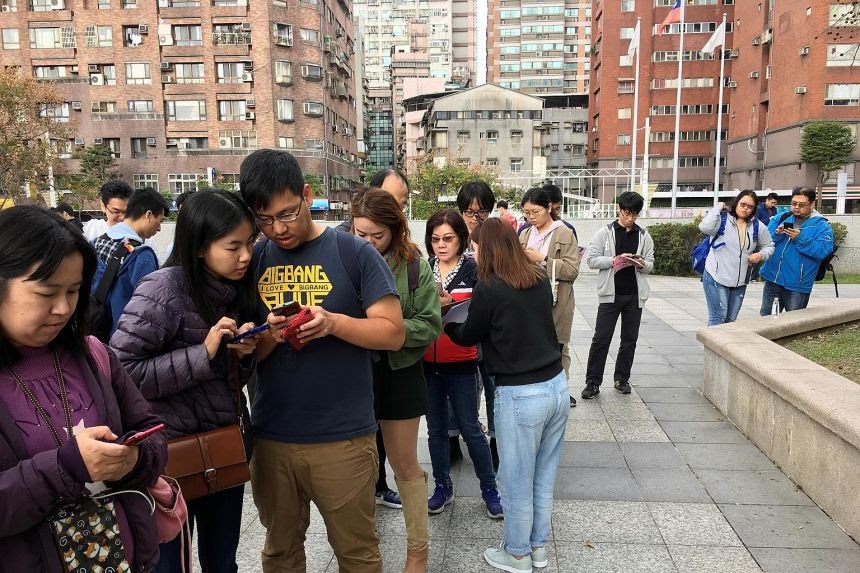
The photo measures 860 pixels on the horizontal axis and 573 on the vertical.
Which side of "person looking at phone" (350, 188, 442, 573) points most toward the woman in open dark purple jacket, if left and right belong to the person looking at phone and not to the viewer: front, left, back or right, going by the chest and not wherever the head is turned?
front

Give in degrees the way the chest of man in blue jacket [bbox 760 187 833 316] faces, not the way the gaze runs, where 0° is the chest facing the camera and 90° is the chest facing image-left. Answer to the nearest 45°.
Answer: approximately 45°

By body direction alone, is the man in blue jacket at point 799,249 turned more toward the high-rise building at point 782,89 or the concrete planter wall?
the concrete planter wall

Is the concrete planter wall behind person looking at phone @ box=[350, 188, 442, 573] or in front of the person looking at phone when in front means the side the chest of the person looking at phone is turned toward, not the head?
behind

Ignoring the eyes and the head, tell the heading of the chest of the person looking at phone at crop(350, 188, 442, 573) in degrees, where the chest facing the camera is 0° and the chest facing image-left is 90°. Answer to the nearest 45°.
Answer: approximately 45°

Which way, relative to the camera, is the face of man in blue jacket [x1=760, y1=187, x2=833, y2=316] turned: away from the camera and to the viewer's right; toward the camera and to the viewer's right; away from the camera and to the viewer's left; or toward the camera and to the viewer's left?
toward the camera and to the viewer's left

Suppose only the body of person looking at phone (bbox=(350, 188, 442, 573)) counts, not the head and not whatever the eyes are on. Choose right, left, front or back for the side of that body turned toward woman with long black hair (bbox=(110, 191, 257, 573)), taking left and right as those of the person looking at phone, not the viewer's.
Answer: front

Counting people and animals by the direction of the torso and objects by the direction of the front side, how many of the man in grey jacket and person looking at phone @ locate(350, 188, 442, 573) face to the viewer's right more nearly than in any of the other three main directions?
0

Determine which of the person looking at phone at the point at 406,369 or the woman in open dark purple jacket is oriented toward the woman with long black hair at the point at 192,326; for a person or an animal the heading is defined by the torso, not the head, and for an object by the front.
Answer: the person looking at phone

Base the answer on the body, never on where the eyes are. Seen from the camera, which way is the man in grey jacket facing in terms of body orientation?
toward the camera

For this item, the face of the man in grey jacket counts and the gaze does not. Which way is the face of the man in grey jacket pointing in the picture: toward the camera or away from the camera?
toward the camera

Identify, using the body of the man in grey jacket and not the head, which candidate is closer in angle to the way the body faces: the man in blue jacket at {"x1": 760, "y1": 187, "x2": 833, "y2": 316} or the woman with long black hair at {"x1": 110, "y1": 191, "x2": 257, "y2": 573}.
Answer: the woman with long black hair
